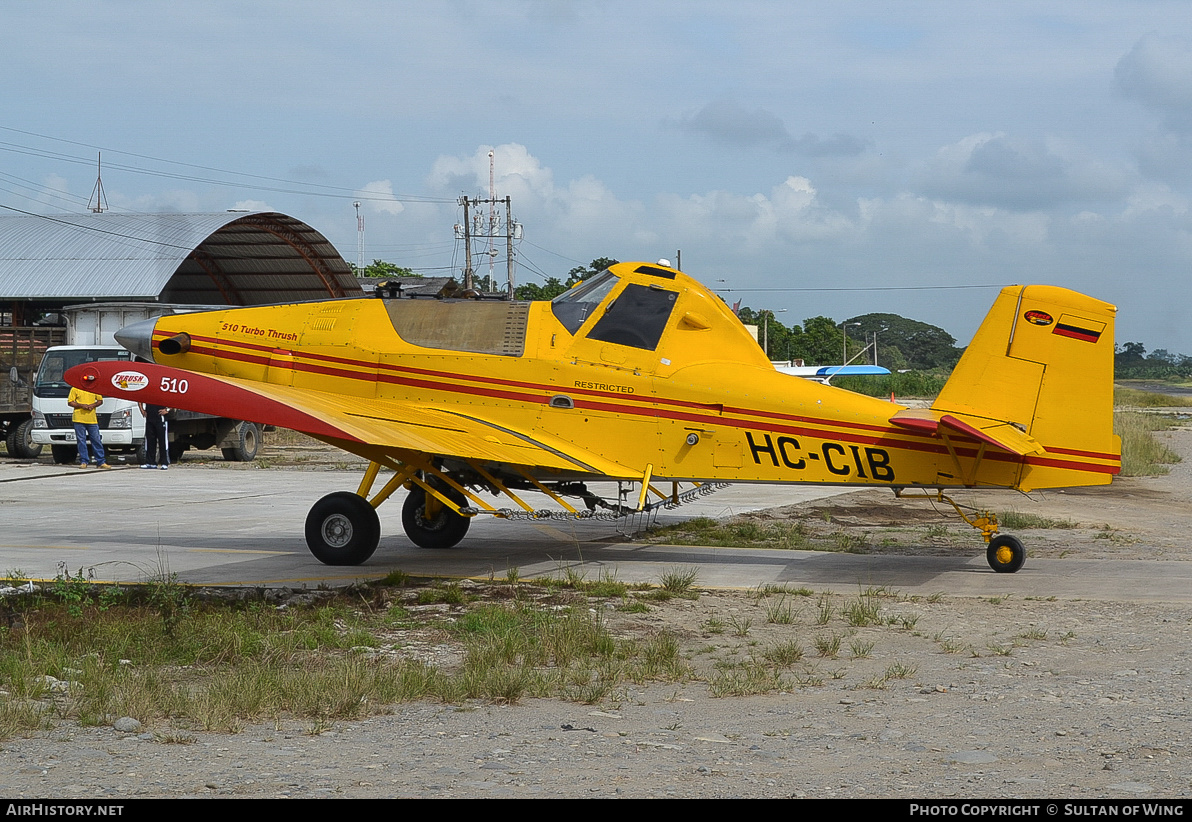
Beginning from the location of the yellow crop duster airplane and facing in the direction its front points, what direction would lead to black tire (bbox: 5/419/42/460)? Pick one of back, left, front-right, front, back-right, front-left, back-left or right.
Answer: front-right

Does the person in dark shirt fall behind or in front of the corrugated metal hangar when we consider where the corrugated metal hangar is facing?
in front

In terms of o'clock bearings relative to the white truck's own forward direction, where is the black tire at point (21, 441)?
The black tire is roughly at 3 o'clock from the white truck.

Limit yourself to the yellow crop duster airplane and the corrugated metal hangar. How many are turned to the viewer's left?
1

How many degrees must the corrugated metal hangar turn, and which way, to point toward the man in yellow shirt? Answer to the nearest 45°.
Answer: approximately 45° to its right

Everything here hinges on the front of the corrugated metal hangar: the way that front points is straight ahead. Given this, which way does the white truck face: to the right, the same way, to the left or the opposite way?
to the right

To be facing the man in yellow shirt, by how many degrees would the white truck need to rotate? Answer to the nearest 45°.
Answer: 0° — it already faces them

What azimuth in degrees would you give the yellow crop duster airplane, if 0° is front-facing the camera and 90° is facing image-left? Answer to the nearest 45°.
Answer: approximately 90°

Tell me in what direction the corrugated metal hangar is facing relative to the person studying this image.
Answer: facing the viewer and to the right of the viewer

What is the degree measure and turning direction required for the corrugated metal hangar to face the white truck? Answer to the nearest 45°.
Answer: approximately 45° to its right

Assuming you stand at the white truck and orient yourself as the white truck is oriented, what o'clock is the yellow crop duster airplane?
The yellow crop duster airplane is roughly at 10 o'clock from the white truck.
